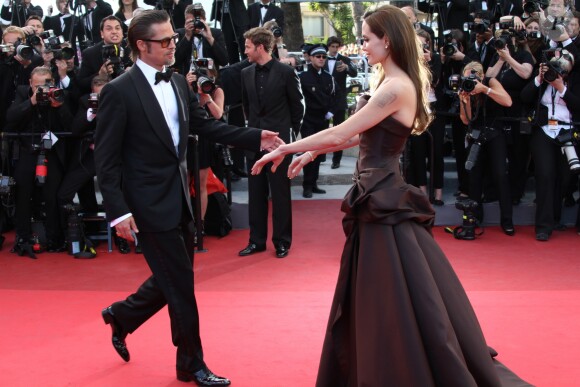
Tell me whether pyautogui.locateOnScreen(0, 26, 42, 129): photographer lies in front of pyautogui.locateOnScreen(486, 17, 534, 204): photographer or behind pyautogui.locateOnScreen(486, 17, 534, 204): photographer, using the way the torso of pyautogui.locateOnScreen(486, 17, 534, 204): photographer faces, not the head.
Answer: in front

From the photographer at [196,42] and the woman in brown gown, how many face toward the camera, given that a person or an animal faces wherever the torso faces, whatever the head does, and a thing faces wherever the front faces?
1

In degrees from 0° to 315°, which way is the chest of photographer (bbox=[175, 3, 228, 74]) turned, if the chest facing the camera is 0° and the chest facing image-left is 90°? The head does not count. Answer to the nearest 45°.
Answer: approximately 0°

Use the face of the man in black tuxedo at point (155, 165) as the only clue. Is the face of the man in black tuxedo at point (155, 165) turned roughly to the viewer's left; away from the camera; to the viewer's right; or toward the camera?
to the viewer's right

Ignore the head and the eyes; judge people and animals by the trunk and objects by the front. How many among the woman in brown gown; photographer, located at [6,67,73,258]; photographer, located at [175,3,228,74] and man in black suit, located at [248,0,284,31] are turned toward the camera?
3

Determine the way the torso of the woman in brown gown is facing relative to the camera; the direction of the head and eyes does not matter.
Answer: to the viewer's left

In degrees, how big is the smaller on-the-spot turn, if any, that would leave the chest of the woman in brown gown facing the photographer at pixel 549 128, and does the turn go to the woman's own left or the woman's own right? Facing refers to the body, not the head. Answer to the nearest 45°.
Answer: approximately 90° to the woman's own right

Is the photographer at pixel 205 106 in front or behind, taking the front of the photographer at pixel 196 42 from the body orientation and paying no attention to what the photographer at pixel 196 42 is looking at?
in front

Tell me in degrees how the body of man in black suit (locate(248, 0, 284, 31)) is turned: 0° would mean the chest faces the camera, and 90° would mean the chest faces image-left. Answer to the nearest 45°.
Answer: approximately 0°

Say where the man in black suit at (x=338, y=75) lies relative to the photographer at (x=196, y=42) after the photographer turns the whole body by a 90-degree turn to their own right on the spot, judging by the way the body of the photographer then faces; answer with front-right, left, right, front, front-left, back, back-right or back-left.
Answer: back-right

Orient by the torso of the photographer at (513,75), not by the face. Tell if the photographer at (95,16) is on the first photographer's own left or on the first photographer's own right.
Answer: on the first photographer's own right

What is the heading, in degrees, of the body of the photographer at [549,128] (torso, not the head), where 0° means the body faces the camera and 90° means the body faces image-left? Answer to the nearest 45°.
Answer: approximately 45°
